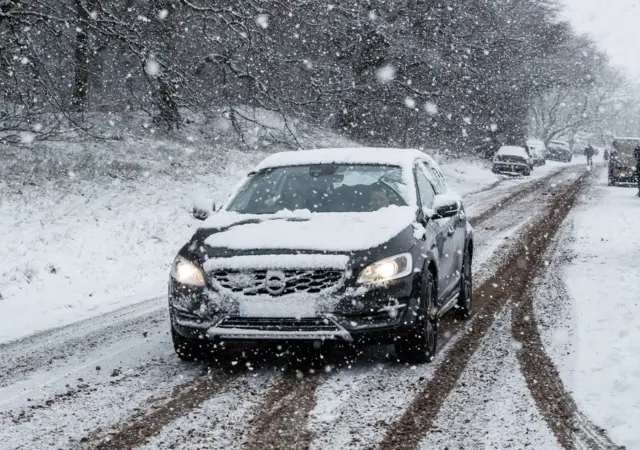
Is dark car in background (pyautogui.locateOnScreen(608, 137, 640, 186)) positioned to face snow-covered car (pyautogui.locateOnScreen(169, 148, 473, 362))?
yes

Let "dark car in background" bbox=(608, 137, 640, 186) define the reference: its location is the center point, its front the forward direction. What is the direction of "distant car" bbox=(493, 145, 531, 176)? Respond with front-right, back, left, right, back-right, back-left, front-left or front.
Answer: back-right

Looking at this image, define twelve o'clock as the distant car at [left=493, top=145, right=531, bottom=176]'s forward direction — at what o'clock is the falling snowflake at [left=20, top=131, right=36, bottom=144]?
The falling snowflake is roughly at 1 o'clock from the distant car.

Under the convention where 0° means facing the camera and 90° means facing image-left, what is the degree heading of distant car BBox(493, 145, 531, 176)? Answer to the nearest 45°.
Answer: approximately 0°

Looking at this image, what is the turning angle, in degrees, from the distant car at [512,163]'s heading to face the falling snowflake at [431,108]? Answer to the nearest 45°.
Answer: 0° — it already faces it

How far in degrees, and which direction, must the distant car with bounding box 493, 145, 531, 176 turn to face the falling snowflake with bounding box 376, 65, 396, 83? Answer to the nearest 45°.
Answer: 0° — it already faces it
